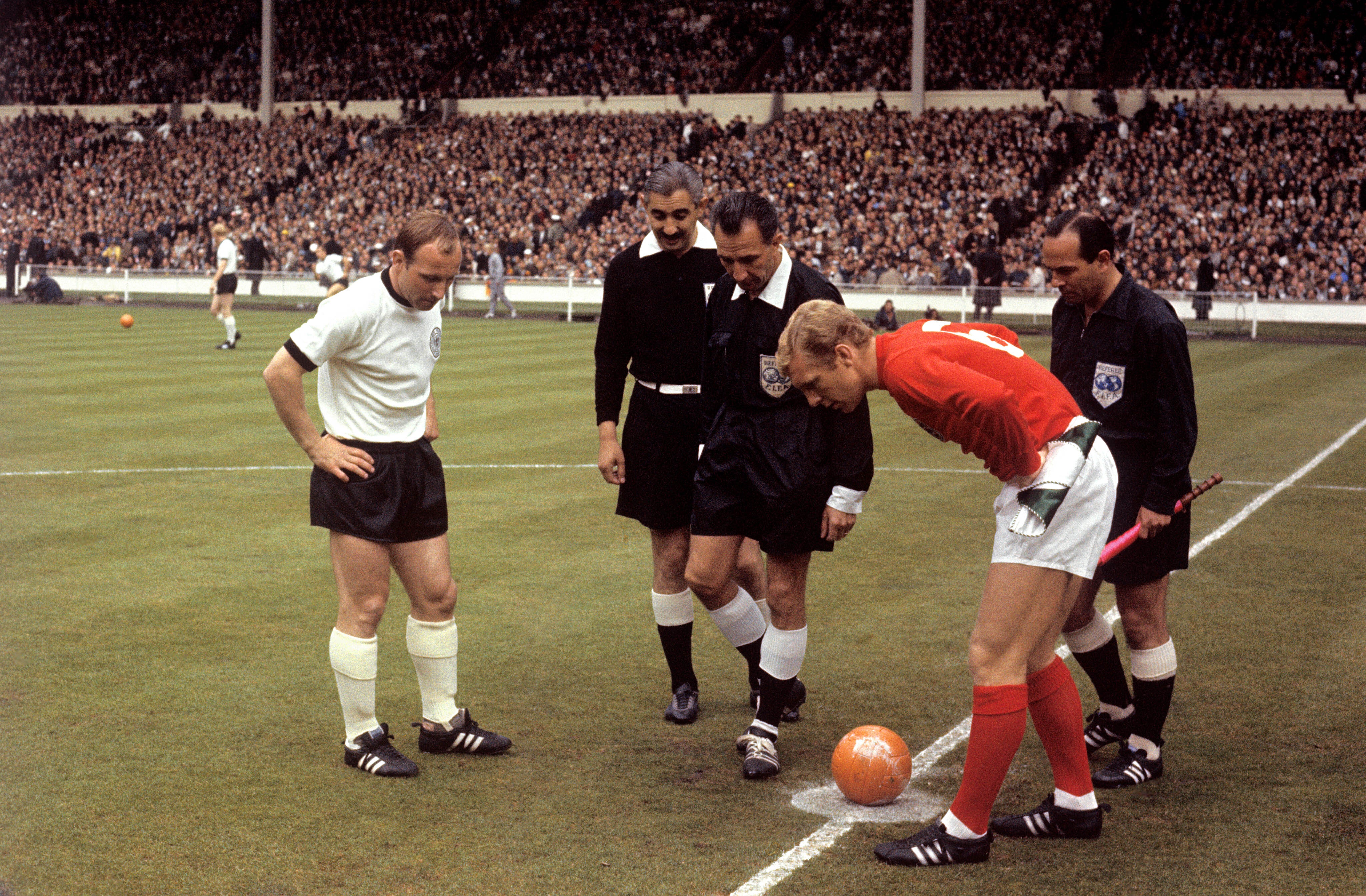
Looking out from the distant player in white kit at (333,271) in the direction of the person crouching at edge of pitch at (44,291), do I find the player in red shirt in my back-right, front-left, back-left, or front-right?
back-left

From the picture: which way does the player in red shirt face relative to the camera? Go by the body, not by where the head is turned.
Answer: to the viewer's left

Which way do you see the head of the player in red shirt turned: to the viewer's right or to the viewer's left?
to the viewer's left

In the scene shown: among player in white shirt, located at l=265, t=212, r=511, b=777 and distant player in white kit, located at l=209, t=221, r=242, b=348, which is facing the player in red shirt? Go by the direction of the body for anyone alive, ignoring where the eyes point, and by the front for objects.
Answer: the player in white shirt

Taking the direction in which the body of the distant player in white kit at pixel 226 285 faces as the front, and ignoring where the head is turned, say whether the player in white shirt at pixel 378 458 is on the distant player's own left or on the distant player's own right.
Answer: on the distant player's own left

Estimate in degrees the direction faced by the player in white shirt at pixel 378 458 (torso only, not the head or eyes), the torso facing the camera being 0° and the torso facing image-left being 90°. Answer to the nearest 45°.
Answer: approximately 315°

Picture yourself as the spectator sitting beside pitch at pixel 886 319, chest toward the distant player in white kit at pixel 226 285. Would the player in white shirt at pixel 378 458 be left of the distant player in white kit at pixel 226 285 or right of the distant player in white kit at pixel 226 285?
left
